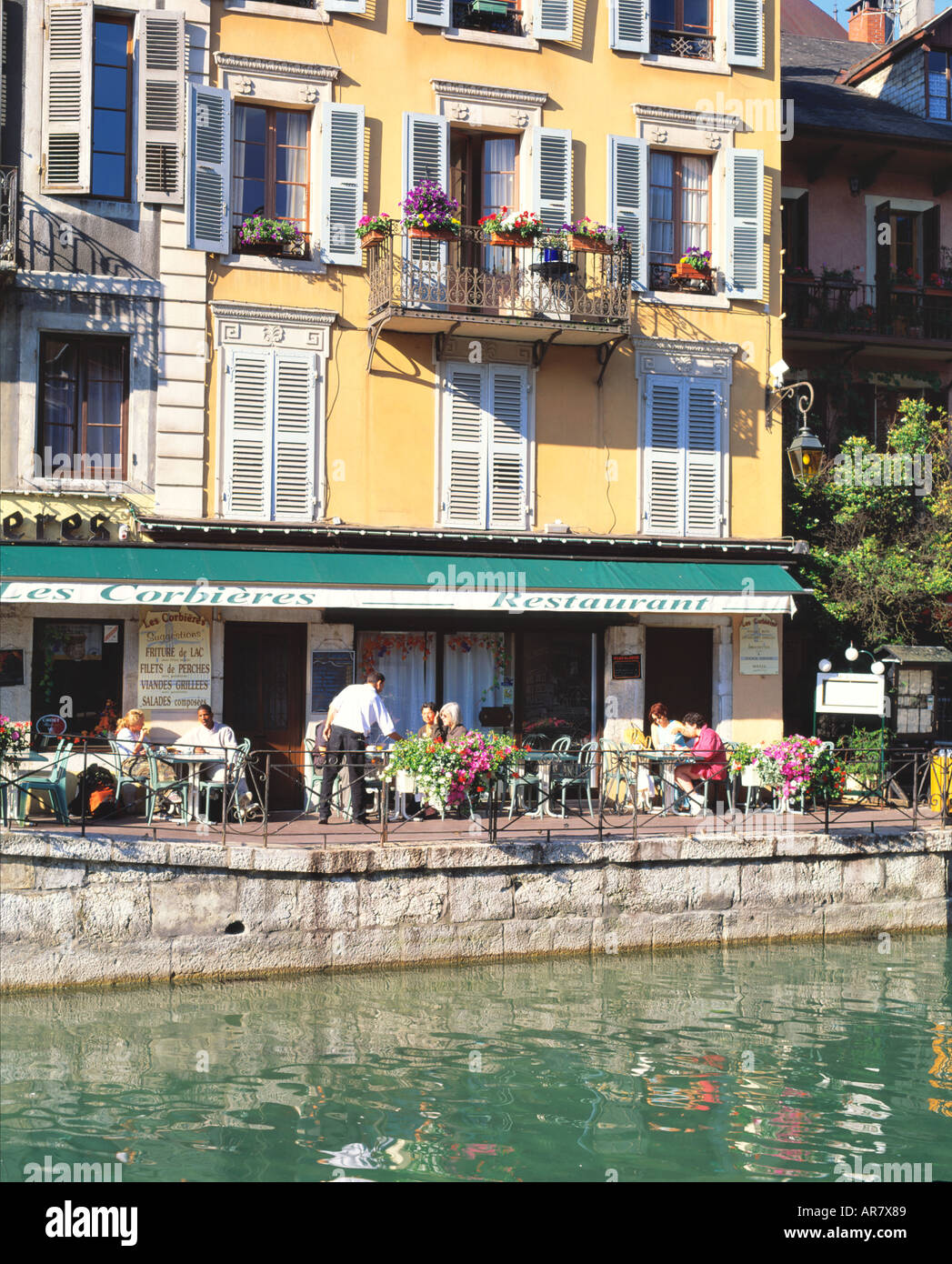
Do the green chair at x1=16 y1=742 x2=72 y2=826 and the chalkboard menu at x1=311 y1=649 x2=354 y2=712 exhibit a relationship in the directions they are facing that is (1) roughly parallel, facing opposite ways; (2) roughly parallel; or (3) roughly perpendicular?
roughly perpendicular

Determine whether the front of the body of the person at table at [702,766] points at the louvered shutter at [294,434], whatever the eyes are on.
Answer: yes

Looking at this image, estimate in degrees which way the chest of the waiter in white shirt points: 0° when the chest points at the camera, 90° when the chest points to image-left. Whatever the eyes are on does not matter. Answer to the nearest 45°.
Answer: approximately 225°

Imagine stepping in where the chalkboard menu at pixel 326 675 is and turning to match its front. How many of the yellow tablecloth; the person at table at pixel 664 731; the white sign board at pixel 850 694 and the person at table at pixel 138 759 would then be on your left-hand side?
3

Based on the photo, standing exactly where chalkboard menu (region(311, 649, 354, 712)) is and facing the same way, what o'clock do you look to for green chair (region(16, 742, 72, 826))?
The green chair is roughly at 1 o'clock from the chalkboard menu.

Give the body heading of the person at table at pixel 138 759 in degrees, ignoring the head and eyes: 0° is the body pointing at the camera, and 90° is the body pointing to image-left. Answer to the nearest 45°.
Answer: approximately 270°
